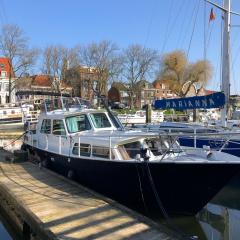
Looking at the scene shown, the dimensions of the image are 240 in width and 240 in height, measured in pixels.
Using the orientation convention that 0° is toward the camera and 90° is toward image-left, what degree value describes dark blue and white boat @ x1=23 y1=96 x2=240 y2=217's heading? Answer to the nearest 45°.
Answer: approximately 315°
